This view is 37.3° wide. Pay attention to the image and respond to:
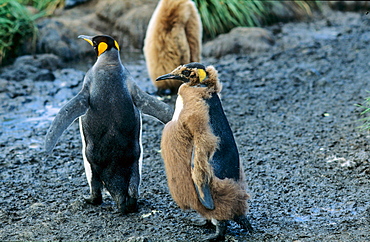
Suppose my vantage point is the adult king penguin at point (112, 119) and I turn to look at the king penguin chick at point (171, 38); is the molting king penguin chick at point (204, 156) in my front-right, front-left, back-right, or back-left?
back-right

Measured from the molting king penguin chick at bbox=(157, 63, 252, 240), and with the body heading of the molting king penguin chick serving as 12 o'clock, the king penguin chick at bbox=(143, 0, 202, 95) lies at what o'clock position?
The king penguin chick is roughly at 3 o'clock from the molting king penguin chick.

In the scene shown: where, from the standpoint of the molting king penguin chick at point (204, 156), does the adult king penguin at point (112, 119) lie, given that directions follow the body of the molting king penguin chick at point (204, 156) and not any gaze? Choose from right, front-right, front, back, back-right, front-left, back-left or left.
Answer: front-right

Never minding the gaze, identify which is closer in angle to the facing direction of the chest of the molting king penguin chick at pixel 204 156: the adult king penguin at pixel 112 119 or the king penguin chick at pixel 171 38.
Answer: the adult king penguin

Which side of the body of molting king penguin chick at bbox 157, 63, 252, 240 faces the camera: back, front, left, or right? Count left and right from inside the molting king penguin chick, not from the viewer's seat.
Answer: left
